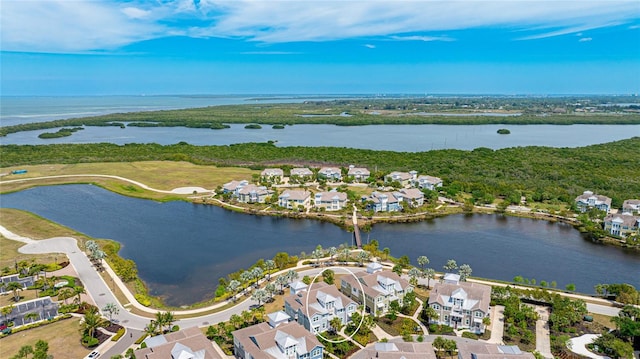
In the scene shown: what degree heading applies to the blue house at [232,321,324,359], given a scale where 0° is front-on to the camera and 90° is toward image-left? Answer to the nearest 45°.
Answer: approximately 315°

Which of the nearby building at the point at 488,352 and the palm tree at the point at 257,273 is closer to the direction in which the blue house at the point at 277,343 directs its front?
the nearby building

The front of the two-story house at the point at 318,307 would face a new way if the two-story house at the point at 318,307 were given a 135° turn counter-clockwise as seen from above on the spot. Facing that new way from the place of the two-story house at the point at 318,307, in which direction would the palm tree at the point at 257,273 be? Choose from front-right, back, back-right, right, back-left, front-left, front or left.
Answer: front-left

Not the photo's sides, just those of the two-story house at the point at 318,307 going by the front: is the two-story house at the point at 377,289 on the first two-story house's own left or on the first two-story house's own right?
on the first two-story house's own left

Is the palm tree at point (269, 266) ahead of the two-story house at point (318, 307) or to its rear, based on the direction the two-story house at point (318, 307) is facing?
to the rear

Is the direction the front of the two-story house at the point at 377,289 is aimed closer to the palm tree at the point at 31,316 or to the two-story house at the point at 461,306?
the two-story house

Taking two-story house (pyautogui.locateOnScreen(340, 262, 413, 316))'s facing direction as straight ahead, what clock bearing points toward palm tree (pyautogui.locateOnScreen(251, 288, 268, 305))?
The palm tree is roughly at 4 o'clock from the two-story house.

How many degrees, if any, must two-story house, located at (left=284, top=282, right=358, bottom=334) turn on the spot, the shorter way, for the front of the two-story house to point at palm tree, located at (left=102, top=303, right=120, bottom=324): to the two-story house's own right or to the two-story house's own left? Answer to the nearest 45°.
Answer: approximately 135° to the two-story house's own right

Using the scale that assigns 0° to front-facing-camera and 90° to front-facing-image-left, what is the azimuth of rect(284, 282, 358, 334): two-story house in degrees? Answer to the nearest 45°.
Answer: approximately 315°

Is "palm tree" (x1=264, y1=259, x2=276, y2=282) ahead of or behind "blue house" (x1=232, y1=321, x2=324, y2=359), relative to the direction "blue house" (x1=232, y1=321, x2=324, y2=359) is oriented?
behind

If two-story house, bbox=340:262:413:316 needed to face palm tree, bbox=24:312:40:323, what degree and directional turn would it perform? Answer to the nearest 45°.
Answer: approximately 135° to its right

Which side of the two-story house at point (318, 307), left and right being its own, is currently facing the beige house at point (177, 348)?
right

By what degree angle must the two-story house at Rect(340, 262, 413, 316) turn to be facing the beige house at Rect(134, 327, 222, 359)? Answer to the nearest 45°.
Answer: approximately 90° to its right

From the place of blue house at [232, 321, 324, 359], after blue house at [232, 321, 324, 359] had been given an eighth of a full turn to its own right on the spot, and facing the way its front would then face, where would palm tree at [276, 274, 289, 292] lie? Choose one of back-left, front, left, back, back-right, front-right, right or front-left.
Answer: back
